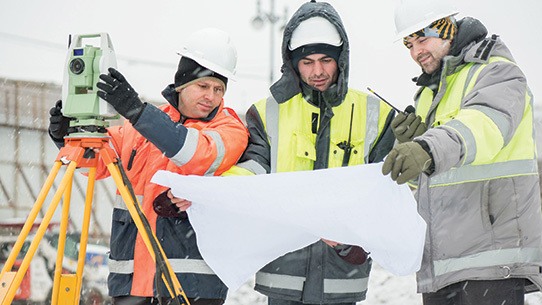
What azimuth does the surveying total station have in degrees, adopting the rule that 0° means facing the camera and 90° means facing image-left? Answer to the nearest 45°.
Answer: approximately 45°

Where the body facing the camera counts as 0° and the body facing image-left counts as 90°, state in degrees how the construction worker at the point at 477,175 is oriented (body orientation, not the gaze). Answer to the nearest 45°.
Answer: approximately 45°

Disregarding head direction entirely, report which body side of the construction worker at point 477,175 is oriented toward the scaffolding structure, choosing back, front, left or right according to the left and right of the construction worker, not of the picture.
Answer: right

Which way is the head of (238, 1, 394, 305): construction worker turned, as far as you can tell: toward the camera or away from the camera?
toward the camera

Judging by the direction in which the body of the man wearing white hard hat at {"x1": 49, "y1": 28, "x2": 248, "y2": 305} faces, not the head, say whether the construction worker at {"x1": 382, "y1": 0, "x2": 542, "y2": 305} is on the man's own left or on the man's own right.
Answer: on the man's own left

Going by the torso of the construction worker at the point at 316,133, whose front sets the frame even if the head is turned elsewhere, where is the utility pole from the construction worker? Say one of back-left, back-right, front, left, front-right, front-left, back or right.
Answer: back

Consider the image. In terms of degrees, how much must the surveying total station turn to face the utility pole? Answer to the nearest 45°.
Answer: approximately 135° to its right

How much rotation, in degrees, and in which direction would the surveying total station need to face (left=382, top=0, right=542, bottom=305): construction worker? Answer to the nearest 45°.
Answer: approximately 135° to its left

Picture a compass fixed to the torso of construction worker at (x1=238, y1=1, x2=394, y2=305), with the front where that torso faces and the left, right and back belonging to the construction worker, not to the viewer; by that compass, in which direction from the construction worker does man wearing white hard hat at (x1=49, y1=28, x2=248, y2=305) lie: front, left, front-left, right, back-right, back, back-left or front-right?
right

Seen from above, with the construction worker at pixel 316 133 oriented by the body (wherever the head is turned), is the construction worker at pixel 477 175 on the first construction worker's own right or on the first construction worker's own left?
on the first construction worker's own left

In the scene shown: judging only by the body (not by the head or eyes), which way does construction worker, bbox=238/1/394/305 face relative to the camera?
toward the camera

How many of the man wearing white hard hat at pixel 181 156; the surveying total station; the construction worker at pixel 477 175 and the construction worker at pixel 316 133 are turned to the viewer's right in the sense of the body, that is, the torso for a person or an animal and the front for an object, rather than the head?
0
